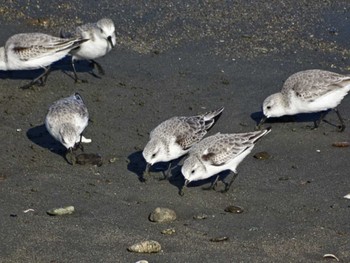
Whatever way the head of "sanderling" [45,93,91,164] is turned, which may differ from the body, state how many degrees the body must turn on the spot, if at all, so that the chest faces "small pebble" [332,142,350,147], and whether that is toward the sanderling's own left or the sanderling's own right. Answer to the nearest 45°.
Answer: approximately 90° to the sanderling's own left

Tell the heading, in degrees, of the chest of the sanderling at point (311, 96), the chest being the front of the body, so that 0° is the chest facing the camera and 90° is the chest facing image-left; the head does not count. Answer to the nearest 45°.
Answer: approximately 90°

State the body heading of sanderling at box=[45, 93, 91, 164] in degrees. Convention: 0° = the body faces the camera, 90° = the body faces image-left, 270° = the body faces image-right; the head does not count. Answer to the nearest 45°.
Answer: approximately 0°

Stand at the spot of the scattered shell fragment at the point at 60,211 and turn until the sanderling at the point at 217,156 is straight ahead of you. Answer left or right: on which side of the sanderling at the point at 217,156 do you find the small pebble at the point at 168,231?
right

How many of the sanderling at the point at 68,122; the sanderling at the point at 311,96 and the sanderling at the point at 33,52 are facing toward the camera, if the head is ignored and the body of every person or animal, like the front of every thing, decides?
1

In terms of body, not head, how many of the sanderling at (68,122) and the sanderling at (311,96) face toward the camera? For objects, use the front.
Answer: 1

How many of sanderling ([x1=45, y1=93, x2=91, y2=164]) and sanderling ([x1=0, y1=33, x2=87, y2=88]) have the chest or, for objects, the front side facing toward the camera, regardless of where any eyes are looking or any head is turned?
1

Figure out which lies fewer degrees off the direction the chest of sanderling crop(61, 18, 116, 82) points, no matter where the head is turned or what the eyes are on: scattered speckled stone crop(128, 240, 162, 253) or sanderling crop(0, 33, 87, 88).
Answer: the scattered speckled stone

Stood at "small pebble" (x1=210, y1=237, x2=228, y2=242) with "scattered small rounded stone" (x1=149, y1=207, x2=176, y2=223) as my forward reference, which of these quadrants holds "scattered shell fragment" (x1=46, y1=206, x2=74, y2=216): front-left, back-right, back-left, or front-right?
front-left

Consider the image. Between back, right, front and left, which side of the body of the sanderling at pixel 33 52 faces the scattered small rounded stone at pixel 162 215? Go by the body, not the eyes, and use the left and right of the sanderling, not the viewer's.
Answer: left

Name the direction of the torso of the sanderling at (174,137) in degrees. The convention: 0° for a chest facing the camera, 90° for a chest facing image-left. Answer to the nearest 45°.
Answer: approximately 45°

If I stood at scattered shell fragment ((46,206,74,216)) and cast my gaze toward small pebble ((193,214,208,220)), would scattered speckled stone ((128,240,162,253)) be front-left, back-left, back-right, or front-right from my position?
front-right

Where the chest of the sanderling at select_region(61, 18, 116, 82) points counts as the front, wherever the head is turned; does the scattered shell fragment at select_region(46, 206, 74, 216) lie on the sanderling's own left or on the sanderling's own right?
on the sanderling's own right

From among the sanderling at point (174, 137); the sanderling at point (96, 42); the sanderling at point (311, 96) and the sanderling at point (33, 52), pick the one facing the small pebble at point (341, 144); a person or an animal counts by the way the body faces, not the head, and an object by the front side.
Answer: the sanderling at point (96, 42)

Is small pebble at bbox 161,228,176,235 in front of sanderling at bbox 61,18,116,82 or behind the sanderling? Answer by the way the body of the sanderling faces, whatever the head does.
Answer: in front

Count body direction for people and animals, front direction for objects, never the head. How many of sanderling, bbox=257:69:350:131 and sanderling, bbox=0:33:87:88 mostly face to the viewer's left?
2
